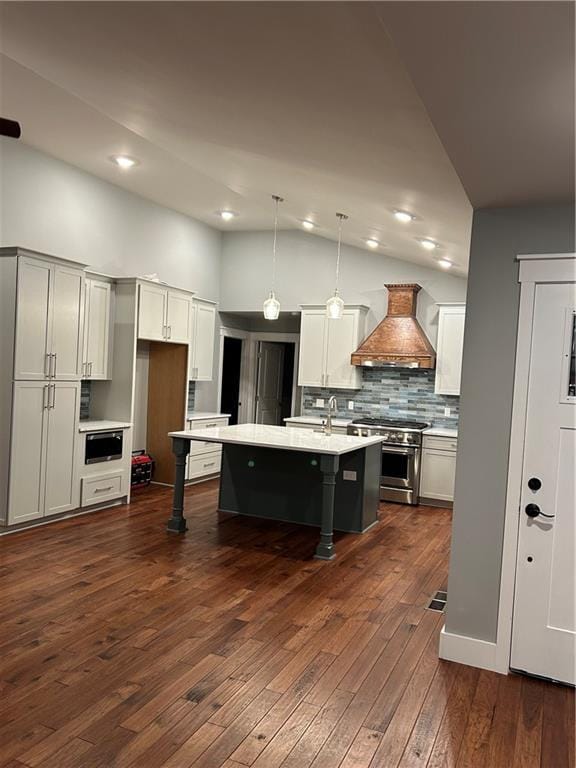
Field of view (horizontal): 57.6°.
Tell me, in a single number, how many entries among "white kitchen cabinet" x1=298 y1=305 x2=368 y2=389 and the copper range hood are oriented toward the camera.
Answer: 2

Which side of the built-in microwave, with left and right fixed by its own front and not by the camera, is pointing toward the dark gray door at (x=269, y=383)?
left

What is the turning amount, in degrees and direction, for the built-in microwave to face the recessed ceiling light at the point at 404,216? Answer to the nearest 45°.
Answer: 0° — it already faces it

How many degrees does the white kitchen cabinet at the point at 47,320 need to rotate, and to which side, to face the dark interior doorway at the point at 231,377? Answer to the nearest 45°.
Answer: approximately 90° to its left

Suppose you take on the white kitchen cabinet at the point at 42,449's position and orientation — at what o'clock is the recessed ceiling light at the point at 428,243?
The recessed ceiling light is roughly at 11 o'clock from the white kitchen cabinet.

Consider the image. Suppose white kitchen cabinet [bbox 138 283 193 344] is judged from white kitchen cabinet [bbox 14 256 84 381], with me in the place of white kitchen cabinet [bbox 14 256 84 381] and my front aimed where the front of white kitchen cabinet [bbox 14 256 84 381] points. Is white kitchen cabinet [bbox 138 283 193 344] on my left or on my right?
on my left

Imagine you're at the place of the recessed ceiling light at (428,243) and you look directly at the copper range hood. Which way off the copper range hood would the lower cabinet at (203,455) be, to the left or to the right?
left

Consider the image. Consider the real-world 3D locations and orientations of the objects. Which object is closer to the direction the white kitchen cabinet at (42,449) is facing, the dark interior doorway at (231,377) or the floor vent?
the floor vent
